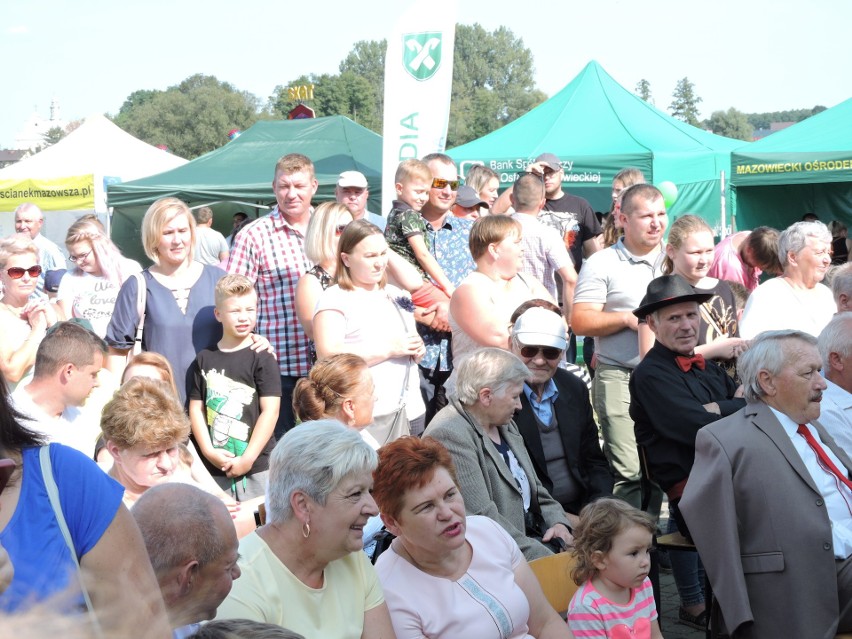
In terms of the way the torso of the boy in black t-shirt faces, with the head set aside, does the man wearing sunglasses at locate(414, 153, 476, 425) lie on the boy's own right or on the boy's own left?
on the boy's own left

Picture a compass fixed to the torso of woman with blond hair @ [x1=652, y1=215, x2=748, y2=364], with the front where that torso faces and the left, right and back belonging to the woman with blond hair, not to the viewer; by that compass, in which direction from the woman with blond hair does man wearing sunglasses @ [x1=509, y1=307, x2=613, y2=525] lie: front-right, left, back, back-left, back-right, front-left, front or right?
right

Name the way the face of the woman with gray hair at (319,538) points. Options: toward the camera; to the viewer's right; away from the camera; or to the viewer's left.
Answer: to the viewer's right

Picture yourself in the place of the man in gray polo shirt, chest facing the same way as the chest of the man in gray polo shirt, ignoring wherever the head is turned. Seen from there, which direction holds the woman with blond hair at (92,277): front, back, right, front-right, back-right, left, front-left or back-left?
back-right

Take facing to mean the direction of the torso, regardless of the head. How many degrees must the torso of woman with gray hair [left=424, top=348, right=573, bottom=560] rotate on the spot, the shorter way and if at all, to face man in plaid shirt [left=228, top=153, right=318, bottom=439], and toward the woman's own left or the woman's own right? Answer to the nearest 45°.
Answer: approximately 180°

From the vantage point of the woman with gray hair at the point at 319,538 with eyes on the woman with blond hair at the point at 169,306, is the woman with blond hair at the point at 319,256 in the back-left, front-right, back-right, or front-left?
front-right

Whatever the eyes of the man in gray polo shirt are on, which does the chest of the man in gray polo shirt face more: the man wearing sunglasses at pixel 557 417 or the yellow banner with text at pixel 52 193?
the man wearing sunglasses

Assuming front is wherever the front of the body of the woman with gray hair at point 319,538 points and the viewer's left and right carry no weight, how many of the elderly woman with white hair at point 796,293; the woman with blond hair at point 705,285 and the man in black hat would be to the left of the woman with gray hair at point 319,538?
3

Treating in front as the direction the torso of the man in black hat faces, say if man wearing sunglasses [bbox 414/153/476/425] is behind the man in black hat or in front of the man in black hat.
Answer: behind

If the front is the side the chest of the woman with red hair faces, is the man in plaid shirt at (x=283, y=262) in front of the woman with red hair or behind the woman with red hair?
behind

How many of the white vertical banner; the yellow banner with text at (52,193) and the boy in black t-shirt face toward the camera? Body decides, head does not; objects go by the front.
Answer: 3

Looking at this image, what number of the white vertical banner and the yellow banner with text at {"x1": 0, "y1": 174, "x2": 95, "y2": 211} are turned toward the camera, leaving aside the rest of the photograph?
2

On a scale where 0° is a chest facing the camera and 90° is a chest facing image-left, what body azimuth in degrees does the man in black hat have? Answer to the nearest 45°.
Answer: approximately 315°

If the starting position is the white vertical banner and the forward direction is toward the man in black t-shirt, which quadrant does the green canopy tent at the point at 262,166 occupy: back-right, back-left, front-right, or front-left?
back-left
